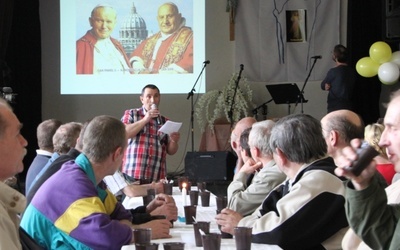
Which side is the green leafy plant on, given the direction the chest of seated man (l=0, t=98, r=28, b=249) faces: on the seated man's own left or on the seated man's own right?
on the seated man's own left

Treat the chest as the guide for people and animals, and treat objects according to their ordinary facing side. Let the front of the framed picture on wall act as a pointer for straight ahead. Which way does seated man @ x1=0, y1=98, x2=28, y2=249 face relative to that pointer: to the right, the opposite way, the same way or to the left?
to the left

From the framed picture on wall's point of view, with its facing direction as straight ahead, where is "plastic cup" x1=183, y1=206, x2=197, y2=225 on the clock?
The plastic cup is roughly at 12 o'clock from the framed picture on wall.

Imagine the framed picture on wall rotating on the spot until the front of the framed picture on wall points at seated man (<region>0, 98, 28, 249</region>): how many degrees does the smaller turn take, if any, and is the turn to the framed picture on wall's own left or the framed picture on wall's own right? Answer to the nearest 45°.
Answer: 0° — it already faces them

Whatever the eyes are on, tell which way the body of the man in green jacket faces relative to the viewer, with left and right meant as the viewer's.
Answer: facing to the left of the viewer

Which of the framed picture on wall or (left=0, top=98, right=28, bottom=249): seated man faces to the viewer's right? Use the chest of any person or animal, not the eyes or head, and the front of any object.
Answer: the seated man

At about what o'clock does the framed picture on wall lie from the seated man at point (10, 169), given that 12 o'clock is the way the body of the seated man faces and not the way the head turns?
The framed picture on wall is roughly at 10 o'clock from the seated man.

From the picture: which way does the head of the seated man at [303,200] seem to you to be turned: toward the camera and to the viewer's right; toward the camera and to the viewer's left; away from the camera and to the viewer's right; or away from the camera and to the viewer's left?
away from the camera and to the viewer's left

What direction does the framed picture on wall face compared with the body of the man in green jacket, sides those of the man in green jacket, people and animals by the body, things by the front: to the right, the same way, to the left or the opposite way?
to the left

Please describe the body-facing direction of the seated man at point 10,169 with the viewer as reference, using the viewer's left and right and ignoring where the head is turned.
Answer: facing to the right of the viewer

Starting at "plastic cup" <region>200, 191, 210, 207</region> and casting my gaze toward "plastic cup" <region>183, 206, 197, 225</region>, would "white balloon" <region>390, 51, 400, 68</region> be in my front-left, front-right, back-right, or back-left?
back-left
